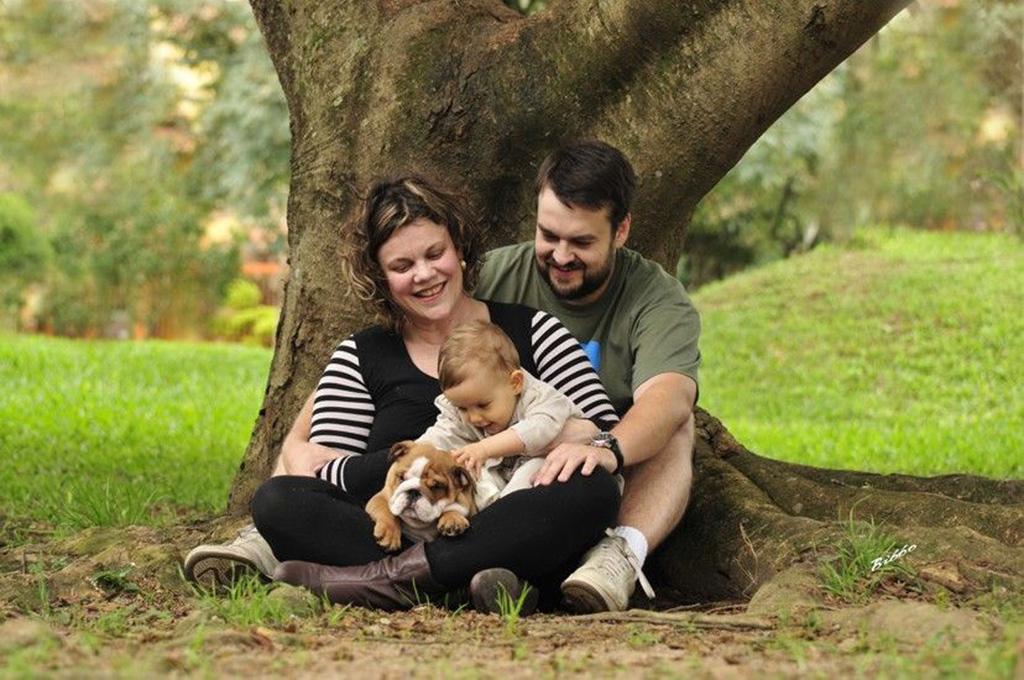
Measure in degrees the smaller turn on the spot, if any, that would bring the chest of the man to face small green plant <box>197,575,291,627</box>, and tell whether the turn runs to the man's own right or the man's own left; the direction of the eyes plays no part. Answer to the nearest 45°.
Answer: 0° — they already face it

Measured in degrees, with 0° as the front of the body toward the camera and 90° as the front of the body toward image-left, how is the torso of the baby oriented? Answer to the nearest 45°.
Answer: approximately 45°

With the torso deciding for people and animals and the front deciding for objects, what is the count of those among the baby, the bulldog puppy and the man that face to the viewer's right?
0

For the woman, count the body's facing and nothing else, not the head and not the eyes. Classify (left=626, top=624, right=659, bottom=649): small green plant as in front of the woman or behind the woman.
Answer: in front

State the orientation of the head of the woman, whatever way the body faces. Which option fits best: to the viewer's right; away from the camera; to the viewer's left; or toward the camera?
toward the camera

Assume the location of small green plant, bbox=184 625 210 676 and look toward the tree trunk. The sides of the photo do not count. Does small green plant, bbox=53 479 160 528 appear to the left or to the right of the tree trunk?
left

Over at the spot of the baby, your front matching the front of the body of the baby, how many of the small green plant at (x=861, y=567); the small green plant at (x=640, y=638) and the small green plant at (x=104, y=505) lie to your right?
1

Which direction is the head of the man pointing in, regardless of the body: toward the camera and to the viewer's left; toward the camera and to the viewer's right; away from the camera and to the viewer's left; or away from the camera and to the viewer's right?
toward the camera and to the viewer's left

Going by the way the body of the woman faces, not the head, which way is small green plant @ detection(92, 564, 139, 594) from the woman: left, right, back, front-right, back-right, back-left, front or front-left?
right

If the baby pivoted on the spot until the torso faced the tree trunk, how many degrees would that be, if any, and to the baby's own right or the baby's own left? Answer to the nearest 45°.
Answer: approximately 135° to the baby's own right

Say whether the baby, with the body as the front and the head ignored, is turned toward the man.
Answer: no

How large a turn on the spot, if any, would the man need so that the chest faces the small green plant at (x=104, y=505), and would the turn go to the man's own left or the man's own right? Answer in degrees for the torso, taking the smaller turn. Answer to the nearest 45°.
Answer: approximately 90° to the man's own right

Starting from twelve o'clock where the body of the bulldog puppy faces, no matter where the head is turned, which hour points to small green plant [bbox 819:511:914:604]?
The small green plant is roughly at 9 o'clock from the bulldog puppy.

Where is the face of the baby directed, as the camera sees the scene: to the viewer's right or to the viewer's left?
to the viewer's left

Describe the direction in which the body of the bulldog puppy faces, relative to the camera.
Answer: toward the camera
